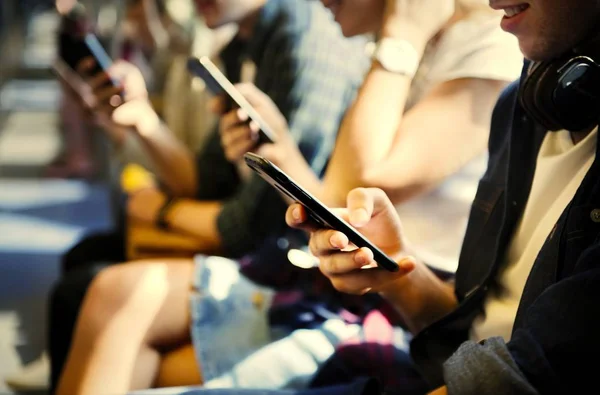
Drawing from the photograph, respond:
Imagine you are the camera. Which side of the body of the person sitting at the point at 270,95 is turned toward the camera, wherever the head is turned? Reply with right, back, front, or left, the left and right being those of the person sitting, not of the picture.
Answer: left

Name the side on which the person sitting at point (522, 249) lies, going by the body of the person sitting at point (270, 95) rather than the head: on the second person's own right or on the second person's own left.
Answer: on the second person's own left
